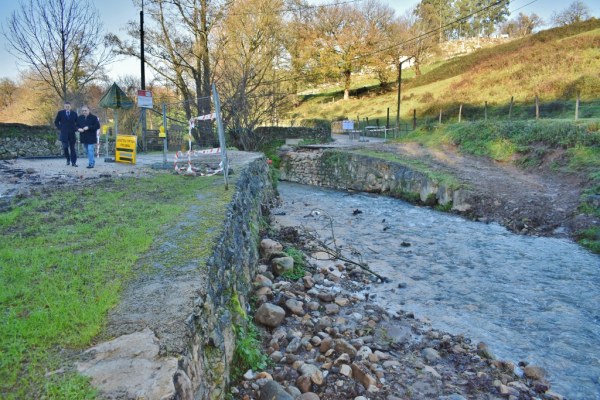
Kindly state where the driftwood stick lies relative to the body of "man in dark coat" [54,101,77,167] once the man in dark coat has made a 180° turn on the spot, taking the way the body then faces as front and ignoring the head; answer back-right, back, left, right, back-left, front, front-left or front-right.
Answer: back-right

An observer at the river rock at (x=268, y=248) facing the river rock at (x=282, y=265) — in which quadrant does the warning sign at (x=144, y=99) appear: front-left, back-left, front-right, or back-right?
back-right

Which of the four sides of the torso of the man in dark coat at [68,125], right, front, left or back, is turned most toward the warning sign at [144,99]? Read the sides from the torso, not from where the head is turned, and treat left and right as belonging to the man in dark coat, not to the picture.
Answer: left

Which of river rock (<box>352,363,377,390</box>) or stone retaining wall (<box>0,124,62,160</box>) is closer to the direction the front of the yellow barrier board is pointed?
the river rock

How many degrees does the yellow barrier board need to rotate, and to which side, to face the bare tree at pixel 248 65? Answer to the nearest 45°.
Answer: approximately 135° to its left

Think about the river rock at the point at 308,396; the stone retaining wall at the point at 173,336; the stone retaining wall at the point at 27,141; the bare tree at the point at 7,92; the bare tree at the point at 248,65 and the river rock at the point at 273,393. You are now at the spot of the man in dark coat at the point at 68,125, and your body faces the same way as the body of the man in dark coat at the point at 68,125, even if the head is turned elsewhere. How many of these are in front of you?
3

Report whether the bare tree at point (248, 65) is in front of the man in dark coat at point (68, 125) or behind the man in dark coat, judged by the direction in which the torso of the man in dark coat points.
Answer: behind

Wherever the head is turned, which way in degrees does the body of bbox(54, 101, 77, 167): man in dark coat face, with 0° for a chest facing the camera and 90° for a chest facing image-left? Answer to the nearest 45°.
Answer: approximately 0°

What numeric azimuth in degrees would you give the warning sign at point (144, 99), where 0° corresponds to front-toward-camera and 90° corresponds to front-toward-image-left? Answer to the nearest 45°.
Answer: approximately 0°

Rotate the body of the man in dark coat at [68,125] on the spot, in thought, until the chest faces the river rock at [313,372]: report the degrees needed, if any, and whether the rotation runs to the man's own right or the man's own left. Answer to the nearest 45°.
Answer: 0° — they already face it

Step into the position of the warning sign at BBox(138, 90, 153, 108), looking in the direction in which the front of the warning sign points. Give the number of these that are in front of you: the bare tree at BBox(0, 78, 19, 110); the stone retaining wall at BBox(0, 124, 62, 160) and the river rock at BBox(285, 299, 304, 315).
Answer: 1
